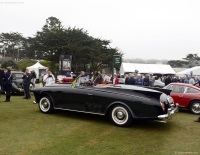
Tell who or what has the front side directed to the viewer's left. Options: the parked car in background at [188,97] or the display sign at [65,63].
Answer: the parked car in background

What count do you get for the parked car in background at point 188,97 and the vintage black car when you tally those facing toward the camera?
0

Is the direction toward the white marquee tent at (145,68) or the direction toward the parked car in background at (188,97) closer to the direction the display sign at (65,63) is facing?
the parked car in background

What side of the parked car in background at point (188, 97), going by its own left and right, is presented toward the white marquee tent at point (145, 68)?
right

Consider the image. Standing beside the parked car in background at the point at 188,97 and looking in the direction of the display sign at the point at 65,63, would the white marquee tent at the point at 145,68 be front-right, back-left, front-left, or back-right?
front-right

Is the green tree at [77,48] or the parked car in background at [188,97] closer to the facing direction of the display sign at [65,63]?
the parked car in background

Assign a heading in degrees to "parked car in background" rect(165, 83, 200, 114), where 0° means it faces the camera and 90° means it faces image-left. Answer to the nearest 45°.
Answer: approximately 90°

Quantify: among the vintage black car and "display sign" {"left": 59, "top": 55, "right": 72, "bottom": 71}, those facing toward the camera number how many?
1

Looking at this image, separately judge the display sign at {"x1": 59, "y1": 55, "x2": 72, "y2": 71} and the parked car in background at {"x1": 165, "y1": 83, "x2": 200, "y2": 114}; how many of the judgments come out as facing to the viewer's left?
1

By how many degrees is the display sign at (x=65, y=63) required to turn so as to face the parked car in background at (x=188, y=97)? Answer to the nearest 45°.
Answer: approximately 45° to its left

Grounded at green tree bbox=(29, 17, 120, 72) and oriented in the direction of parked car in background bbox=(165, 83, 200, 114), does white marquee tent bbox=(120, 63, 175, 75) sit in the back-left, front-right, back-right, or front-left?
front-left

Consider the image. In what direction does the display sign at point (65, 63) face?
toward the camera

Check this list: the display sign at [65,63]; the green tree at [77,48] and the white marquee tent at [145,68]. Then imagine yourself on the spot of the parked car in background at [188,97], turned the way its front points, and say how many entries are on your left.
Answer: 0

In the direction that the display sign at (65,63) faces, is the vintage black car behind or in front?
in front

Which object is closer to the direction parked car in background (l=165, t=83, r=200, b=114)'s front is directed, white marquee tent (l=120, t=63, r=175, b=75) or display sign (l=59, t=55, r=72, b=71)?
the display sign
